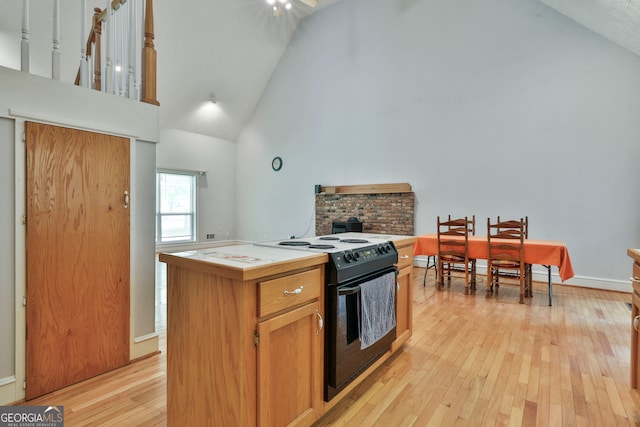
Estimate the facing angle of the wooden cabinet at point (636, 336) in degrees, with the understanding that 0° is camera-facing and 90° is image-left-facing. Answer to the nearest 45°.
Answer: approximately 45°

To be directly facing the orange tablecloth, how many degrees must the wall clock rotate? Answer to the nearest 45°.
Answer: approximately 90° to its left

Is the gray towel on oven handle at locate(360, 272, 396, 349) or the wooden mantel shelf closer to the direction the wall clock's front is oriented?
the gray towel on oven handle

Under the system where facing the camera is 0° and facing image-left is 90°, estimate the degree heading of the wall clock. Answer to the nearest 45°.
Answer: approximately 45°

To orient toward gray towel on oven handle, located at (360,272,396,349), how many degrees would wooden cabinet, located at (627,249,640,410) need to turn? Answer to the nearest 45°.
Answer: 0° — it already faces it

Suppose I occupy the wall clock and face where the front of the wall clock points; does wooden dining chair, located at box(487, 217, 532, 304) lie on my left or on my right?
on my left

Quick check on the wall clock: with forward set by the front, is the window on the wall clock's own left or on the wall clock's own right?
on the wall clock's own right
